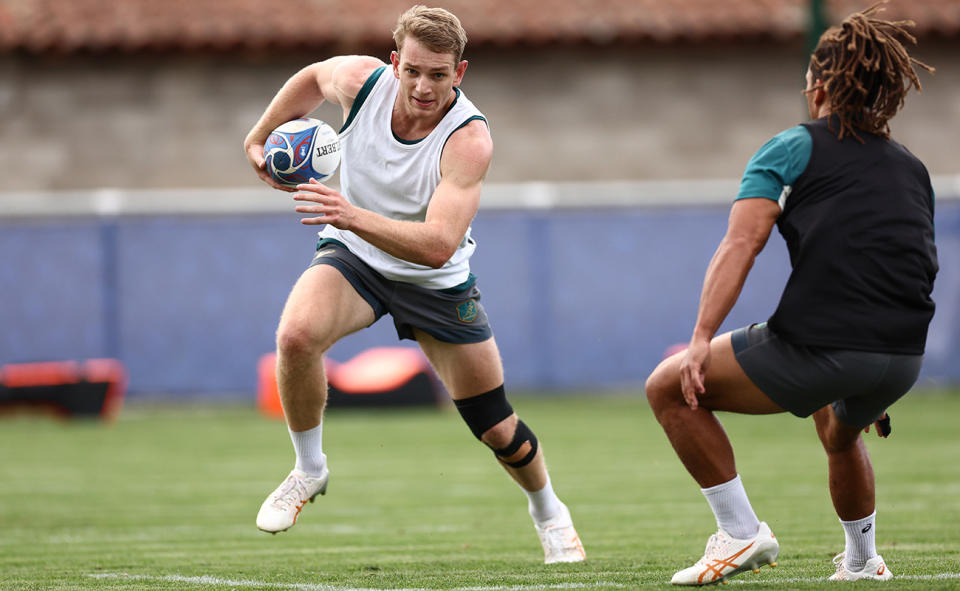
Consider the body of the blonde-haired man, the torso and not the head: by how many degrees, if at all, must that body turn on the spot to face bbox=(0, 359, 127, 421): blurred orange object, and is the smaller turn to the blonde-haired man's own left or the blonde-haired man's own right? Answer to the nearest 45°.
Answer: approximately 135° to the blonde-haired man's own right

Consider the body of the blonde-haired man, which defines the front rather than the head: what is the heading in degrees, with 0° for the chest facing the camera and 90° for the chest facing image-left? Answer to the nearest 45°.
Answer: approximately 0°

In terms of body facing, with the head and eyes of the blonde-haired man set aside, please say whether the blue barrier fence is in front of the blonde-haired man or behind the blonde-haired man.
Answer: behind

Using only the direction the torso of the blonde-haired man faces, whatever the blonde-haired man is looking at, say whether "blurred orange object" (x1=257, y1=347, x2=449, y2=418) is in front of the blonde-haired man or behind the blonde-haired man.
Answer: behind
